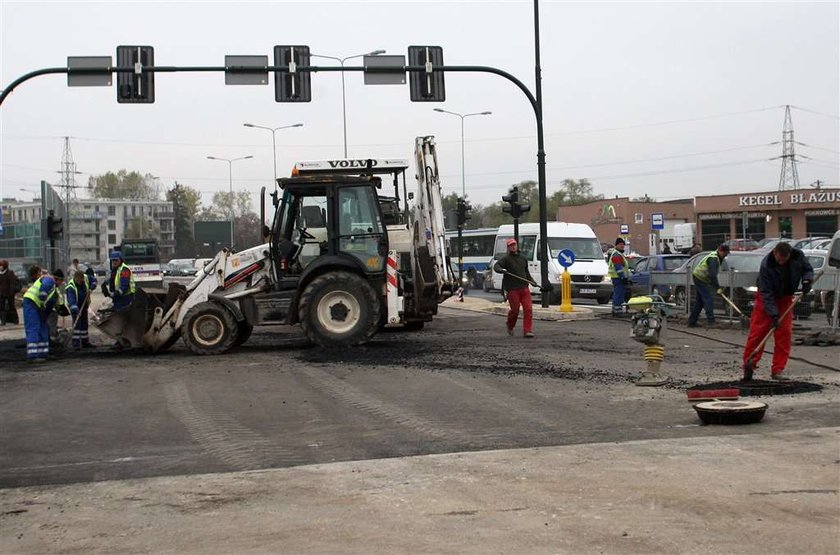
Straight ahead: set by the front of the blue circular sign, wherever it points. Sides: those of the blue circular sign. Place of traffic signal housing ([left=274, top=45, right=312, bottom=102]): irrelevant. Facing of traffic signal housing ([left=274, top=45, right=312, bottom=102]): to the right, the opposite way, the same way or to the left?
the opposite way

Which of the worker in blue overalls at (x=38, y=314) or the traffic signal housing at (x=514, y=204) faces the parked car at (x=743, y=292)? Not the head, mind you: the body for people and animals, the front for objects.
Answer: the worker in blue overalls

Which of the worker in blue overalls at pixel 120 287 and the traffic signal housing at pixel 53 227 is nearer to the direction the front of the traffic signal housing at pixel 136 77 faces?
the traffic signal housing

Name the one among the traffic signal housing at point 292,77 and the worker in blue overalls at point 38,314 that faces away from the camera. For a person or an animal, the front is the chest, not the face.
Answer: the traffic signal housing

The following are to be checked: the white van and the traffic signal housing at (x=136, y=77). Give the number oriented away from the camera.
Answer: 1

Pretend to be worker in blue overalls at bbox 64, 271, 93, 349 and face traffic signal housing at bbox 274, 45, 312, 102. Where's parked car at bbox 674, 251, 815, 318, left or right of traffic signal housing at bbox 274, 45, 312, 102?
right

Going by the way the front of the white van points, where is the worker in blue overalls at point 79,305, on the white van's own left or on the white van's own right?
on the white van's own right

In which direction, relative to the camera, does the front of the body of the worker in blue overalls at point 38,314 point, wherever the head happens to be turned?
to the viewer's right

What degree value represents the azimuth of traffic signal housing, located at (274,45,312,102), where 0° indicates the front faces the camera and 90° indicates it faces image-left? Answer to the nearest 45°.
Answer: approximately 180°
